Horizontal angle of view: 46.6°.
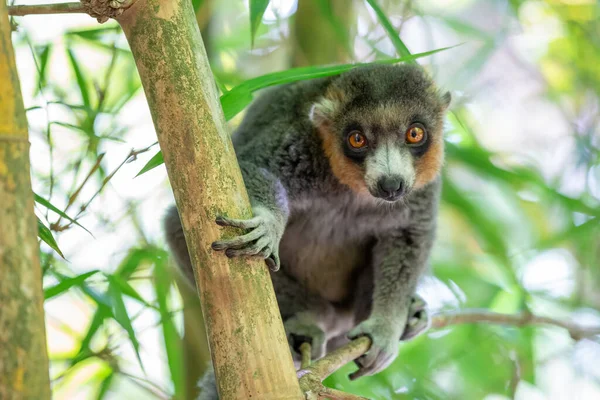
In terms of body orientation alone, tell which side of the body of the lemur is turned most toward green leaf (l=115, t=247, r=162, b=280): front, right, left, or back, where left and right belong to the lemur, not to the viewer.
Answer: right

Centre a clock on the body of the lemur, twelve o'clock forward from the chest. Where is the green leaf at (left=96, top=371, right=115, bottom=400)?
The green leaf is roughly at 3 o'clock from the lemur.

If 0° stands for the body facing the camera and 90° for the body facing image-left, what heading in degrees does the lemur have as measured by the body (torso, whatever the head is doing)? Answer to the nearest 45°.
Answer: approximately 0°

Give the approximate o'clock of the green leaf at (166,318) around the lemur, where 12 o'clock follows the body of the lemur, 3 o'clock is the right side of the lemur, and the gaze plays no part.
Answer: The green leaf is roughly at 3 o'clock from the lemur.

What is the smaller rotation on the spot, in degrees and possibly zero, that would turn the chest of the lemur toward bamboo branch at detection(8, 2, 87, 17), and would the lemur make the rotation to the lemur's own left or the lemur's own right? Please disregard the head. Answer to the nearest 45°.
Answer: approximately 45° to the lemur's own right

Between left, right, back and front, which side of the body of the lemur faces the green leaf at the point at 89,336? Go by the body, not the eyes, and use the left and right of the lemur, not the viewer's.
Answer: right
